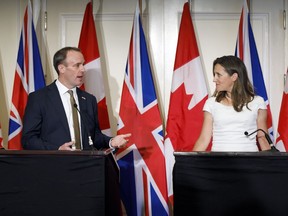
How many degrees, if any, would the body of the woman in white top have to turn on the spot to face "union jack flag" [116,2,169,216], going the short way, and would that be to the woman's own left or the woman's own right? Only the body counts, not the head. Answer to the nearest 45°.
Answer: approximately 135° to the woman's own right

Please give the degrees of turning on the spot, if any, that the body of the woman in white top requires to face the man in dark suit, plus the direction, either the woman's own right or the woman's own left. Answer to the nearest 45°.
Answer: approximately 90° to the woman's own right

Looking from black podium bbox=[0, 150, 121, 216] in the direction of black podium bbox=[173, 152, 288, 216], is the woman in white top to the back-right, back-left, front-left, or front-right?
front-left

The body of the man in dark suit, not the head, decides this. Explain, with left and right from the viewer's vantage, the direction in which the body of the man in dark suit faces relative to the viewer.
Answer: facing the viewer and to the right of the viewer

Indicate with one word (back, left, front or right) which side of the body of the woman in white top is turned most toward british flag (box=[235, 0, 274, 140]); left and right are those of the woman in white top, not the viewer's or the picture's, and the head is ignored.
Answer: back

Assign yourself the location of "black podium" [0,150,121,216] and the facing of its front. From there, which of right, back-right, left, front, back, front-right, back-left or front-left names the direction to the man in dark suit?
back

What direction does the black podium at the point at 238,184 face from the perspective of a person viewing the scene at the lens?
facing the viewer

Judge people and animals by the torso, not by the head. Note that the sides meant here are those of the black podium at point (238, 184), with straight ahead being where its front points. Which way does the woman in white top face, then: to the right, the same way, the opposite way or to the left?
the same way

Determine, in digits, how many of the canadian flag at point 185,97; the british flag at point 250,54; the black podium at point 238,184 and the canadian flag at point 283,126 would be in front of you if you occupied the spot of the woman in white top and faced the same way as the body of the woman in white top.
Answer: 1

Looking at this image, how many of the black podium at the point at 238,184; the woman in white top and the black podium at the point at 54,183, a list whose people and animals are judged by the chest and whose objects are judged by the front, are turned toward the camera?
3

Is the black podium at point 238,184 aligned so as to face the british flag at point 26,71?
no

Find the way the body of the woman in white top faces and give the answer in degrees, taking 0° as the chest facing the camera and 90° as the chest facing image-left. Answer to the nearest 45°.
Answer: approximately 0°

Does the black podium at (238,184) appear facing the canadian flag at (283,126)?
no

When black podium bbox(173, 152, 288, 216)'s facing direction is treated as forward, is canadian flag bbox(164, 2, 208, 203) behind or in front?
behind

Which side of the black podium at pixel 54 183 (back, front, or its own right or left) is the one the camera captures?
front

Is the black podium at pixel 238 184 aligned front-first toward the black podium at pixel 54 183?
no

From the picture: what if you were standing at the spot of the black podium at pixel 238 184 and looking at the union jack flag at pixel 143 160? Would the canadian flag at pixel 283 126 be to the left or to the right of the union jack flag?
right

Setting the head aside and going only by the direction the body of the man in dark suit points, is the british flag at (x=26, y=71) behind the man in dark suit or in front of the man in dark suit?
behind

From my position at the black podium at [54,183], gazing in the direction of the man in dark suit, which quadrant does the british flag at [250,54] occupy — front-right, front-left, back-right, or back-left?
front-right
